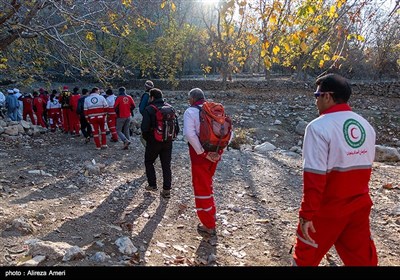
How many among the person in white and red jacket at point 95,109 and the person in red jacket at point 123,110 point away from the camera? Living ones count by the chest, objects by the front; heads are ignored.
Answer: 2

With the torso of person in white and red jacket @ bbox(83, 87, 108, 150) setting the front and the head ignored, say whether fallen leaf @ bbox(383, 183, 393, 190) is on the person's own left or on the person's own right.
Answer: on the person's own right

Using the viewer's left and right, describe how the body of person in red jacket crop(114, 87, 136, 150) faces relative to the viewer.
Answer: facing away from the viewer

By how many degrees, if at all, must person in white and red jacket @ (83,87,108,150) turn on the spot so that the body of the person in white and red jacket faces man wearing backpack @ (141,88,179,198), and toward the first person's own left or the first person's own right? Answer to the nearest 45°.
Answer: approximately 180°

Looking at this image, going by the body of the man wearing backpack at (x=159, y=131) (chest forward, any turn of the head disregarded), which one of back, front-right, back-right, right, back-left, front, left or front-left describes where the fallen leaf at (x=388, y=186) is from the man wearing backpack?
back-right

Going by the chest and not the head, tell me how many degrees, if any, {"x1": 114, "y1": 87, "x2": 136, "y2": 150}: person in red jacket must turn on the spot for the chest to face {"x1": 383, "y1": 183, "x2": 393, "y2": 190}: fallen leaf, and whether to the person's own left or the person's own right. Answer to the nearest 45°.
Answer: approximately 135° to the person's own right

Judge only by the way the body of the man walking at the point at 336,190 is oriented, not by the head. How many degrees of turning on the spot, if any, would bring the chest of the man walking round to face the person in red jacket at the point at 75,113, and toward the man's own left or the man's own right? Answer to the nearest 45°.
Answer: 0° — they already face them

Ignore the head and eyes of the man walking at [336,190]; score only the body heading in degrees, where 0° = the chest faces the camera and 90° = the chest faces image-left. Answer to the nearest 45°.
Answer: approximately 135°

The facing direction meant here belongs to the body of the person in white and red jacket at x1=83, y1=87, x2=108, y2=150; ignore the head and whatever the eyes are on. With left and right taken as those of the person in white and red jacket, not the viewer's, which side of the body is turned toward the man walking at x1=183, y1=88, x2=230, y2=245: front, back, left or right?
back

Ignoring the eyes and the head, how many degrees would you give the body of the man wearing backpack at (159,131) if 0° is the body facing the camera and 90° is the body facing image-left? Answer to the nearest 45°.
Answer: approximately 135°

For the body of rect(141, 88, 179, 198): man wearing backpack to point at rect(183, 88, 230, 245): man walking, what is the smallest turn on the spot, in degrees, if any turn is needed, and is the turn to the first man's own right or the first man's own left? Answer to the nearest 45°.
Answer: approximately 135° to the first man's own left

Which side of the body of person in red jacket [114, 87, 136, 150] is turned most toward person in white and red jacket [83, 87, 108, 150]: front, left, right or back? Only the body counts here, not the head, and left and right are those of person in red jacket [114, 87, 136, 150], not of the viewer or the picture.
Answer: left

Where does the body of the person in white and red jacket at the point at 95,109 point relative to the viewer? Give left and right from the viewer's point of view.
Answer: facing away from the viewer
